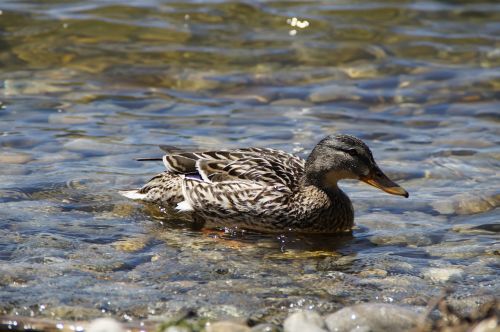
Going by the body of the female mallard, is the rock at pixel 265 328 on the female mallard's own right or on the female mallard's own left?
on the female mallard's own right

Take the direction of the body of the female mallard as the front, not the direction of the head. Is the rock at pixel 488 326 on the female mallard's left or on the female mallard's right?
on the female mallard's right

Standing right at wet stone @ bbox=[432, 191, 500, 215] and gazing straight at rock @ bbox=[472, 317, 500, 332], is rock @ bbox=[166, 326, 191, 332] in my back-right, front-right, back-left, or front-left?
front-right

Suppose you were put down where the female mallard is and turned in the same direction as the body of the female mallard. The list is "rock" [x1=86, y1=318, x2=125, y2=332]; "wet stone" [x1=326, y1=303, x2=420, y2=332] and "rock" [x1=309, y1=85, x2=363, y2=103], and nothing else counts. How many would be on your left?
1

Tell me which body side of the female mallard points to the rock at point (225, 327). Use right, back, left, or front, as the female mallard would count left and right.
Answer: right

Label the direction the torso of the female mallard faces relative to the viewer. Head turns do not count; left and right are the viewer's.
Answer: facing to the right of the viewer

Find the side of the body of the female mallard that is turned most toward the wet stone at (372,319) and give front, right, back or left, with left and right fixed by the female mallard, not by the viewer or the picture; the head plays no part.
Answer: right

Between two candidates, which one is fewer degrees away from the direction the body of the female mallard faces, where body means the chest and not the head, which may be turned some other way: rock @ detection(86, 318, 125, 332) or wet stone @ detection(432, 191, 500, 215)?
the wet stone

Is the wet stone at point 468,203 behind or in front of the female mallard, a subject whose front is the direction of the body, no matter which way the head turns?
in front

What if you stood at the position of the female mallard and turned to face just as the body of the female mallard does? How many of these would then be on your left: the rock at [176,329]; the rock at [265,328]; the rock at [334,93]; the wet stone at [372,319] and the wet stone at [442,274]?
1

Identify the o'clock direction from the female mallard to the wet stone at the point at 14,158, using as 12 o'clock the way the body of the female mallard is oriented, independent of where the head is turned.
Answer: The wet stone is roughly at 7 o'clock from the female mallard.

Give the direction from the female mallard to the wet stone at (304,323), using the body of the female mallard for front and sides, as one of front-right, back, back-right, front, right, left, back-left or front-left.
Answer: right

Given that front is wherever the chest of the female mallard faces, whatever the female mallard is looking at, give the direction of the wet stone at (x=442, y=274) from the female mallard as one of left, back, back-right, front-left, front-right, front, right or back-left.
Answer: front-right
